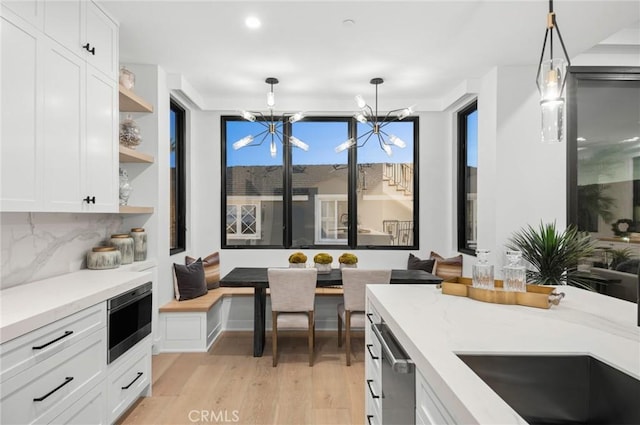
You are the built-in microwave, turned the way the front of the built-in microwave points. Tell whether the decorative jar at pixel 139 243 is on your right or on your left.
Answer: on your left

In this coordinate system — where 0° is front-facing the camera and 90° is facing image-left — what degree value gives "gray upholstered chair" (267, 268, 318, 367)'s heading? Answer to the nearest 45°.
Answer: approximately 180°

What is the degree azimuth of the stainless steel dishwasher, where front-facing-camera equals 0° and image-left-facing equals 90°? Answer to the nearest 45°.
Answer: approximately 90°

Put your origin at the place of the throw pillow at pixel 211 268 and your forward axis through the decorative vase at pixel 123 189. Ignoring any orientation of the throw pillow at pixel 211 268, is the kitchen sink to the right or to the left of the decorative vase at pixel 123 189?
left

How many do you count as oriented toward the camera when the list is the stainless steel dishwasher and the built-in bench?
1

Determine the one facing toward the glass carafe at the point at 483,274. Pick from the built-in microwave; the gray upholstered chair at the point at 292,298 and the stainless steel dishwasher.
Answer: the built-in microwave

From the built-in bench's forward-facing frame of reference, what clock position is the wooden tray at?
The wooden tray is roughly at 11 o'clock from the built-in bench.

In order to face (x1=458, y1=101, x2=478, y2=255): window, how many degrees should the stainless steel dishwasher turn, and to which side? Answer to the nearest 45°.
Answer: approximately 90° to its right

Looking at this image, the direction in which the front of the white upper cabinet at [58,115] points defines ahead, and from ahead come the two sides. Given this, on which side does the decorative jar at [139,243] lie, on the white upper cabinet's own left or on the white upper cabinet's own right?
on the white upper cabinet's own left

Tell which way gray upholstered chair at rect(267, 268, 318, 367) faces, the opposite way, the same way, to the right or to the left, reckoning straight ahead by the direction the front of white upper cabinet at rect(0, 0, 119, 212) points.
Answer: to the left
